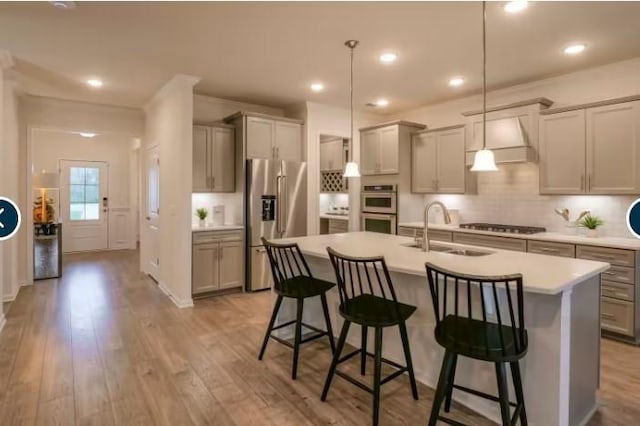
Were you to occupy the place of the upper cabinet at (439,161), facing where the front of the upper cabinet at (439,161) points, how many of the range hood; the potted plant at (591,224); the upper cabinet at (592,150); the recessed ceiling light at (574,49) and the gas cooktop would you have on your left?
5

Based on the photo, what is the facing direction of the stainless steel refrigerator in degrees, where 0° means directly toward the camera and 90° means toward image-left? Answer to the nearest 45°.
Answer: approximately 315°

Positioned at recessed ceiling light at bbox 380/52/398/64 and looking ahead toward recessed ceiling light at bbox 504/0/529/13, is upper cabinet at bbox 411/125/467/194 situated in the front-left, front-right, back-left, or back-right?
back-left

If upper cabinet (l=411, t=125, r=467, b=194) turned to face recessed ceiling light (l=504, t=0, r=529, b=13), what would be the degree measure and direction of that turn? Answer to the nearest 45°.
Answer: approximately 45° to its left

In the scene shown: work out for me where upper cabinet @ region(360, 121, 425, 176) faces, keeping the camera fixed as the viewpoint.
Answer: facing the viewer and to the left of the viewer

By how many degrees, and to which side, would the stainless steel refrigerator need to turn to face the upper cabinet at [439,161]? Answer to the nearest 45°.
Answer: approximately 45° to its left

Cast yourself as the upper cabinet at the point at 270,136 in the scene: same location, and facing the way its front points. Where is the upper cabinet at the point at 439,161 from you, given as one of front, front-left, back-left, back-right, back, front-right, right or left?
front-left

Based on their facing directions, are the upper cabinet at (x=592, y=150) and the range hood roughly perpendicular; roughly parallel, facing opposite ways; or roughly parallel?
roughly parallel

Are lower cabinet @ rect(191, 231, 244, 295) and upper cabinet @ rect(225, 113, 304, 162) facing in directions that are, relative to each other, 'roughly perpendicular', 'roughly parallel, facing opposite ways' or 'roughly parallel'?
roughly parallel

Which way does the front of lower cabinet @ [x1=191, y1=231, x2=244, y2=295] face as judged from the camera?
facing the viewer and to the right of the viewer

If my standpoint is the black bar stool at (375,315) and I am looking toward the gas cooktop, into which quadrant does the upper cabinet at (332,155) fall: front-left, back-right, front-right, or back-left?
front-left

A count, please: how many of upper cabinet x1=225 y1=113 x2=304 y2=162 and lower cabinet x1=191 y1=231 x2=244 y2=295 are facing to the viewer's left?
0

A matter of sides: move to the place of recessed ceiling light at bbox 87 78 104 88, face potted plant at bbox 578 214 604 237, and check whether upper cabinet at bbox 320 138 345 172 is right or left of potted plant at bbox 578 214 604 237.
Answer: left

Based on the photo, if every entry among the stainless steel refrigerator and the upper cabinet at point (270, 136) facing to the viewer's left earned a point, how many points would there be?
0

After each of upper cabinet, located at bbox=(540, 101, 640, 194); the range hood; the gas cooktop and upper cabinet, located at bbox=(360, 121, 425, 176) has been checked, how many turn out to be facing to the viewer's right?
0
